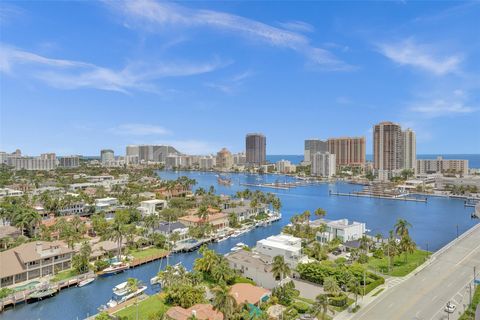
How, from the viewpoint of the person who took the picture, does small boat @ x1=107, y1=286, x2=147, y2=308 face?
facing away from the viewer and to the right of the viewer

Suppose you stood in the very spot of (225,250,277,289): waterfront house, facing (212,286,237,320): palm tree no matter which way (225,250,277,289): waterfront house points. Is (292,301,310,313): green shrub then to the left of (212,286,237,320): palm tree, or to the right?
left

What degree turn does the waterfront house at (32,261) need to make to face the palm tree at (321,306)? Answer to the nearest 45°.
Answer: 0° — it already faces it

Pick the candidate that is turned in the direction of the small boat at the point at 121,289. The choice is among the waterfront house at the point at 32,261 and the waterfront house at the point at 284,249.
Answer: the waterfront house at the point at 32,261

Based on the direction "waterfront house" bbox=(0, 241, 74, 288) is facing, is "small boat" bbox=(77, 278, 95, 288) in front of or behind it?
in front

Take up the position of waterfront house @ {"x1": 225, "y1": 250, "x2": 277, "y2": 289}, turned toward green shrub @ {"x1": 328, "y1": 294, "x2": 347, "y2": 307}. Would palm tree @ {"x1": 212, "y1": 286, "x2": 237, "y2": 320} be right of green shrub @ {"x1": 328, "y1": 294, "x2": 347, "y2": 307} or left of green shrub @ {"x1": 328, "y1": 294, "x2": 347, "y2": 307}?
right

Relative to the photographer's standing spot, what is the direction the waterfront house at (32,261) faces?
facing the viewer and to the right of the viewer

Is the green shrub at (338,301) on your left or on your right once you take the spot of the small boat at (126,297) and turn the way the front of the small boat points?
on your right

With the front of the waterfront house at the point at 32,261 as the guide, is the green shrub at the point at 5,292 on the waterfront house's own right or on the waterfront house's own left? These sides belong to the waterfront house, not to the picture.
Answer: on the waterfront house's own right
